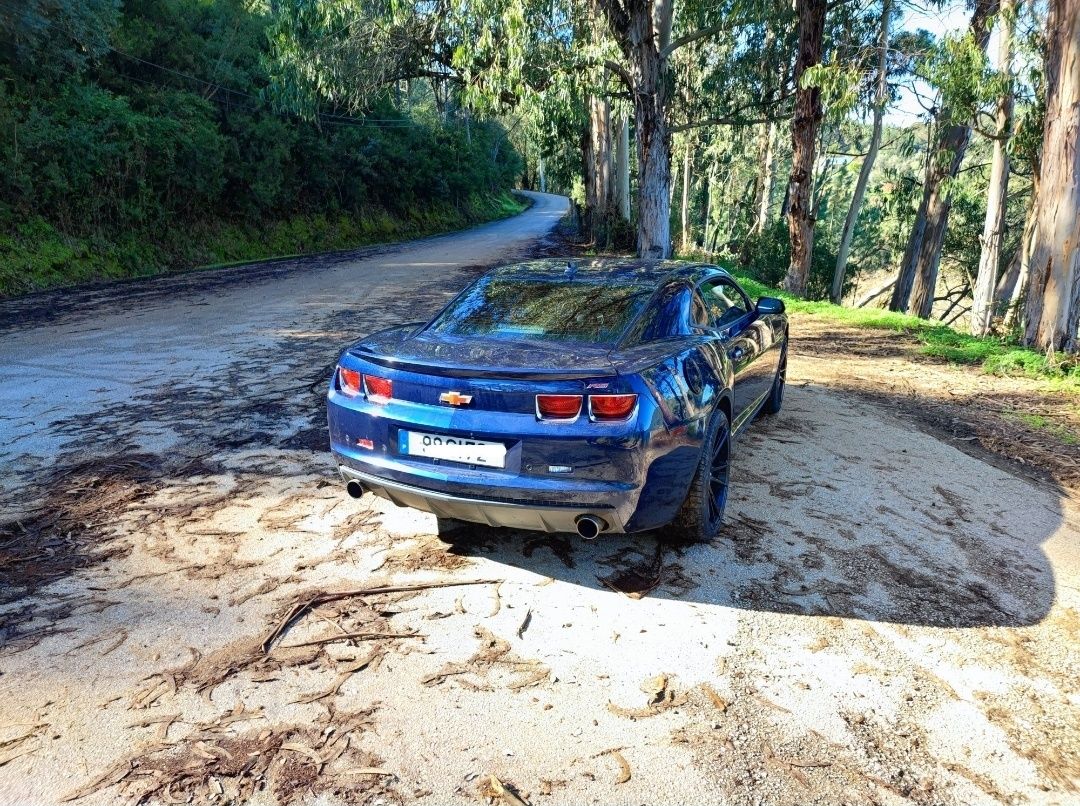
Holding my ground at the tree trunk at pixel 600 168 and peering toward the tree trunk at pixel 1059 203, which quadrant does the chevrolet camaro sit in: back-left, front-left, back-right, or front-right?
front-right

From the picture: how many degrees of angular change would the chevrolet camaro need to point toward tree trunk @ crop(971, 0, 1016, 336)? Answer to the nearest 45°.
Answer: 0° — it already faces it

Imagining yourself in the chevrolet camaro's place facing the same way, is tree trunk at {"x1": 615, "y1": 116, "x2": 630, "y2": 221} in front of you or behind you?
in front

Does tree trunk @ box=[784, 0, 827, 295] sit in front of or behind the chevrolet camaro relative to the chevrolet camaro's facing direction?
in front

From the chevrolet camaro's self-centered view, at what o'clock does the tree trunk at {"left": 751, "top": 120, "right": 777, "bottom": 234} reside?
The tree trunk is roughly at 11 o'clock from the chevrolet camaro.

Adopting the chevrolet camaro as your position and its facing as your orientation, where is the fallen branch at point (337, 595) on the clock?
The fallen branch is roughly at 7 o'clock from the chevrolet camaro.

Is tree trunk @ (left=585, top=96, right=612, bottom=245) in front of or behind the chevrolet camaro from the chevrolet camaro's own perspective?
in front

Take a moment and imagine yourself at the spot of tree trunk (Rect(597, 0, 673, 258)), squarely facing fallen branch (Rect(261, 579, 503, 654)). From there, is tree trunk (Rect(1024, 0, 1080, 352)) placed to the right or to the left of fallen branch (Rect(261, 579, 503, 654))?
left

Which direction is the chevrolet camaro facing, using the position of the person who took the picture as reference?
facing away from the viewer and to the right of the viewer

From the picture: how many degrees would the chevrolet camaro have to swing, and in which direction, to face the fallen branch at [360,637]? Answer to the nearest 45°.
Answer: approximately 180°

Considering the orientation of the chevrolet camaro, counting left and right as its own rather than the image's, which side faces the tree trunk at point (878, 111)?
front
